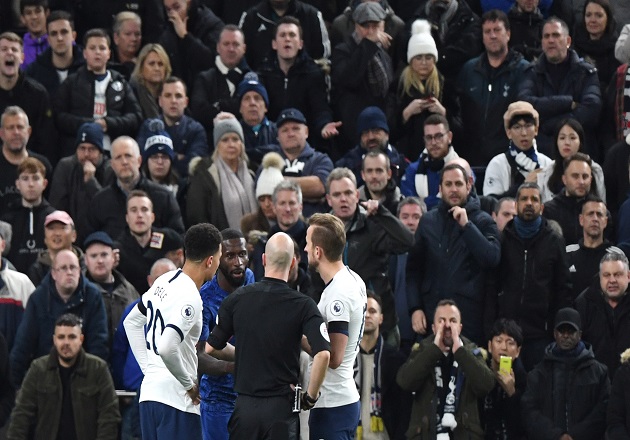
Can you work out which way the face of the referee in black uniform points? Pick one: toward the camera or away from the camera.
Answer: away from the camera

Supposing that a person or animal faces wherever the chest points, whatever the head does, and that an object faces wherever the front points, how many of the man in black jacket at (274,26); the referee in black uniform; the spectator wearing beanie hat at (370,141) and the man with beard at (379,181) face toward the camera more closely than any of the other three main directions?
3

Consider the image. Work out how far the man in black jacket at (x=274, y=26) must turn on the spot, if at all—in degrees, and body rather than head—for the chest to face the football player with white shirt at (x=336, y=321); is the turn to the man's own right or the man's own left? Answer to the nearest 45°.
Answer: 0° — they already face them

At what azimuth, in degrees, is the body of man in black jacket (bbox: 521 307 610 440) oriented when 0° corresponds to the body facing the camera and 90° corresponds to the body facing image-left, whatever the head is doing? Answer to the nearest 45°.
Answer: approximately 0°
